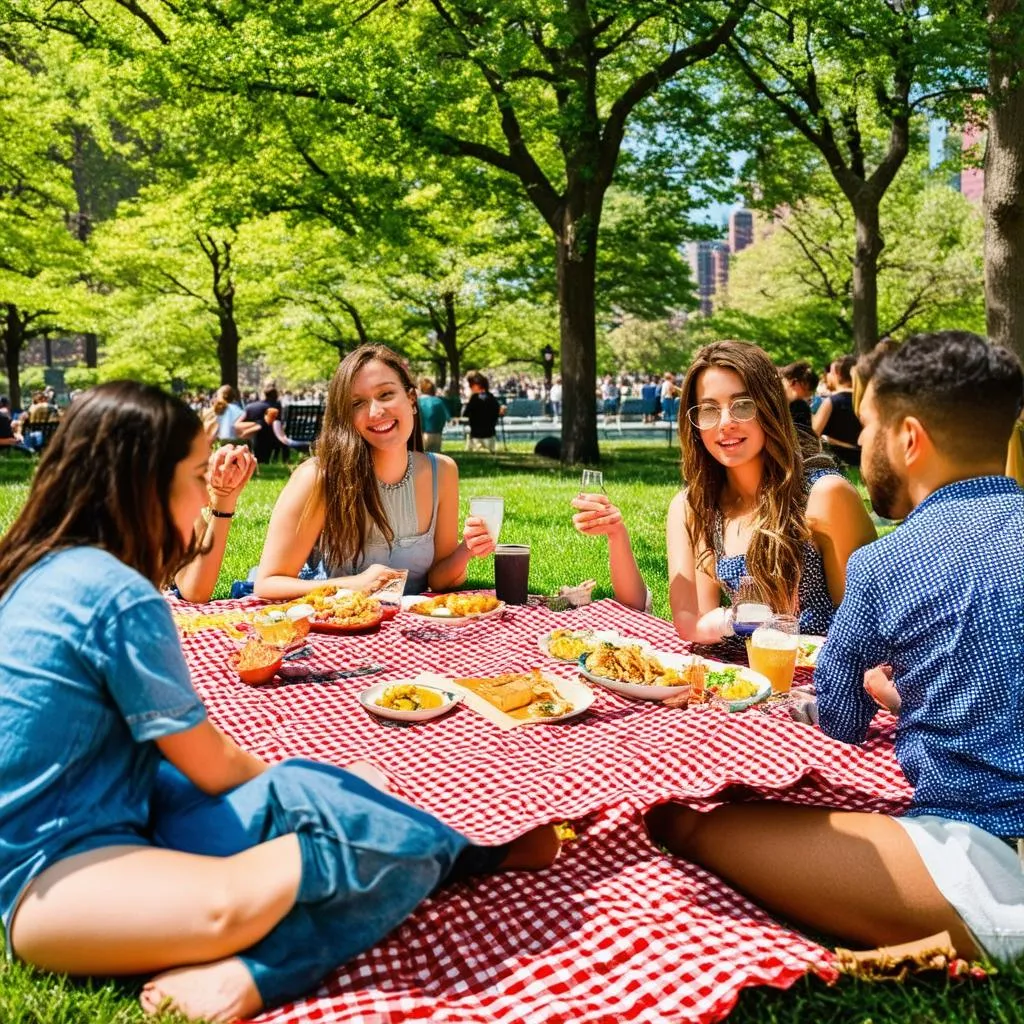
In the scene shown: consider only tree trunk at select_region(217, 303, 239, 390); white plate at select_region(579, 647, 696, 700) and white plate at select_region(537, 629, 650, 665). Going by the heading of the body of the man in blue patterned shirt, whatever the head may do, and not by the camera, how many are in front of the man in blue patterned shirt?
3

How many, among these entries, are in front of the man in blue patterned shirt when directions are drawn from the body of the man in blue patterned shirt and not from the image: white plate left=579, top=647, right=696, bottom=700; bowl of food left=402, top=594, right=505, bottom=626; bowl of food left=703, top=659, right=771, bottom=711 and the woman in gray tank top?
4

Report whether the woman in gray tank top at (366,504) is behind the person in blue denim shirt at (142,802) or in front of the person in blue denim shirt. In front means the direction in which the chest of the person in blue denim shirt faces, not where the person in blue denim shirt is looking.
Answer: in front

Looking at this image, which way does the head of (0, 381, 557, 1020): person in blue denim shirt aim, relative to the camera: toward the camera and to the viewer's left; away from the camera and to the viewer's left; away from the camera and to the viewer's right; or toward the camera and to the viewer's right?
away from the camera and to the viewer's right

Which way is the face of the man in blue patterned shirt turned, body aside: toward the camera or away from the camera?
away from the camera

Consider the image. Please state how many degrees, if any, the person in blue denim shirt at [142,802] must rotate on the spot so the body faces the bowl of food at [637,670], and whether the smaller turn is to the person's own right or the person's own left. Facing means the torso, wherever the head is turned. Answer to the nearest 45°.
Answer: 0° — they already face it

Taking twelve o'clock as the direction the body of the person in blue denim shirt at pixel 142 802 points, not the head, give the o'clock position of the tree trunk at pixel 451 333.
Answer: The tree trunk is roughly at 11 o'clock from the person in blue denim shirt.

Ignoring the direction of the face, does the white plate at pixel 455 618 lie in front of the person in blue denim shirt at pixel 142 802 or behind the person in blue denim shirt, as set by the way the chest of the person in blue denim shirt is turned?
in front

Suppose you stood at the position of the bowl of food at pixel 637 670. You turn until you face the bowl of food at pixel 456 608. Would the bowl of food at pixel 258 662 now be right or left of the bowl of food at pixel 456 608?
left

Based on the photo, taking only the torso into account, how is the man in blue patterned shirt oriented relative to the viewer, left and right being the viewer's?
facing away from the viewer and to the left of the viewer
